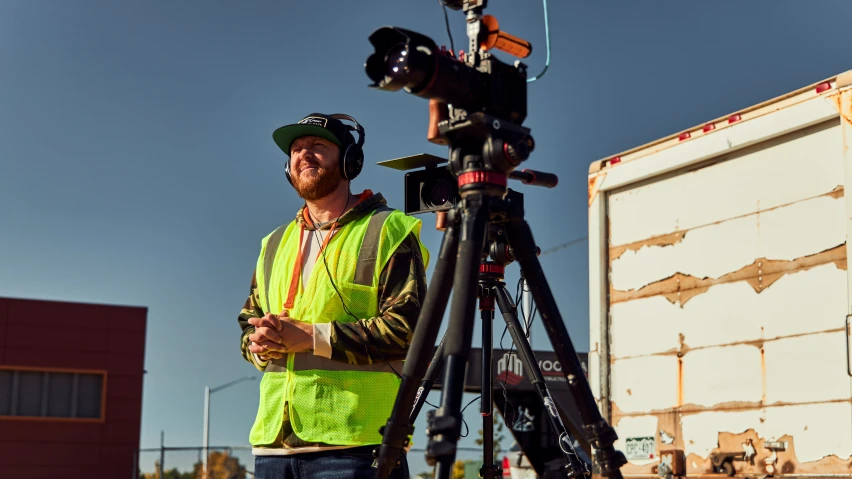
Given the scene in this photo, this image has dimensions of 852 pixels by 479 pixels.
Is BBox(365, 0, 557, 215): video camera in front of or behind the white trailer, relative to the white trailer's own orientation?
behind

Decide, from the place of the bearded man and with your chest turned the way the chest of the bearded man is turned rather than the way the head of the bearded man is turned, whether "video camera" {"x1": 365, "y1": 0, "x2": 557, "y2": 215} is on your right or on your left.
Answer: on your left

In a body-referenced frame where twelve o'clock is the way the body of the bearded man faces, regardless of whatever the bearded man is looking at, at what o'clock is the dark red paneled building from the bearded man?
The dark red paneled building is roughly at 4 o'clock from the bearded man.

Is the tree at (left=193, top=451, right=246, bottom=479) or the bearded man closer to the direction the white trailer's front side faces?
the tree

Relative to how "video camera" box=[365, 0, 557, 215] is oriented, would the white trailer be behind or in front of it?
behind

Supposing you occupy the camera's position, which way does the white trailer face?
facing away from the viewer and to the right of the viewer

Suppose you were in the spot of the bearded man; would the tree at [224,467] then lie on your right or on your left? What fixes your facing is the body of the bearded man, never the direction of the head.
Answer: on your right

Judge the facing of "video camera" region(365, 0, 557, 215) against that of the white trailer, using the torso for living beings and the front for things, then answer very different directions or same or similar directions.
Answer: very different directions
